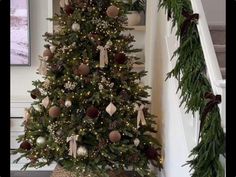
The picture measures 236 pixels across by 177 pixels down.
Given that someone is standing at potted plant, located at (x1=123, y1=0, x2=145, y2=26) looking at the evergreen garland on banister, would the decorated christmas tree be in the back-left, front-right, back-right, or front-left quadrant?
front-right

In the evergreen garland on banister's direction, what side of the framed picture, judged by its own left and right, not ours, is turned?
left

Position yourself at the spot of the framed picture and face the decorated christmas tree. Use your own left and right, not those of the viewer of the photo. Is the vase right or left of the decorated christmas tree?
left

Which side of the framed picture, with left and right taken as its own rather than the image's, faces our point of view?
front

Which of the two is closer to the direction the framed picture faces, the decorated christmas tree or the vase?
the decorated christmas tree

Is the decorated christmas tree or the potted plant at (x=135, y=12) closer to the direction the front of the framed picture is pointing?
the decorated christmas tree

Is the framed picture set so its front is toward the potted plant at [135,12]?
no

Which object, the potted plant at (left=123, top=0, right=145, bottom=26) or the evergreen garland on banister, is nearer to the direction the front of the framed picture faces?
the evergreen garland on banister

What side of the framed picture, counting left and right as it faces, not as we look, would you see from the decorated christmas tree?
front

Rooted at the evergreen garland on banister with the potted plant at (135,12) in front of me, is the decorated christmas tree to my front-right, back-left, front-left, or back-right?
front-left

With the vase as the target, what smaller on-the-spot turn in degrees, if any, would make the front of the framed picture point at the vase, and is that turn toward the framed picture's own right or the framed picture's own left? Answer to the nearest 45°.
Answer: approximately 45° to the framed picture's own left
